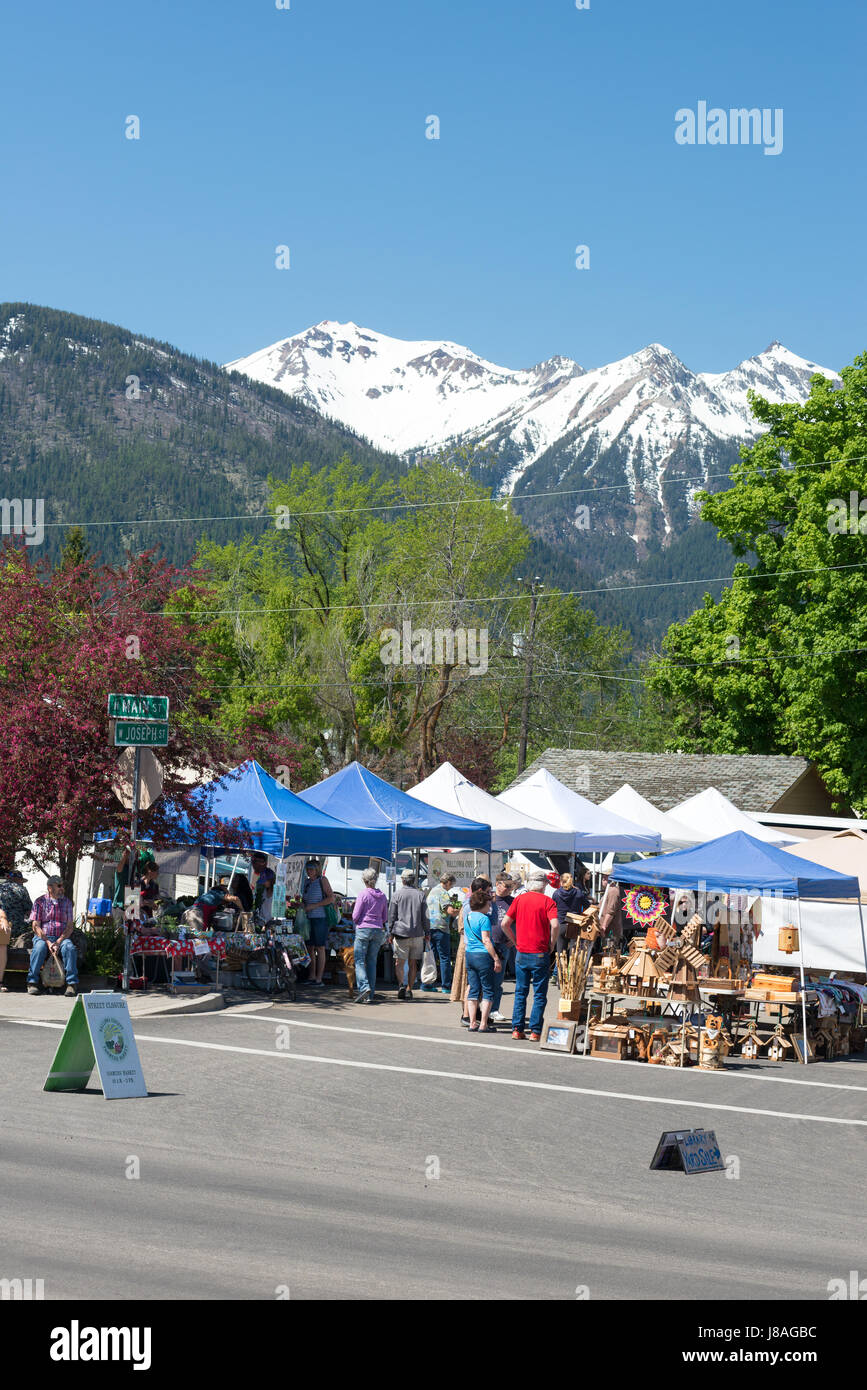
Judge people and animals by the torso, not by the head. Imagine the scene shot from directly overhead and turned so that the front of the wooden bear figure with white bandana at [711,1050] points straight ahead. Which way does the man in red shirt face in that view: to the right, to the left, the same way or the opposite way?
the opposite way

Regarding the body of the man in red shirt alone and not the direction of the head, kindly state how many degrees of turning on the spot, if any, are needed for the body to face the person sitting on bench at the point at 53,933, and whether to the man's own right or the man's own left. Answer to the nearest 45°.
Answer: approximately 90° to the man's own left

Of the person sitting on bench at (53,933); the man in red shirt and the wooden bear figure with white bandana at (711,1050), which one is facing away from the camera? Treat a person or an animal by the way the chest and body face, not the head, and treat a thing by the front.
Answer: the man in red shirt

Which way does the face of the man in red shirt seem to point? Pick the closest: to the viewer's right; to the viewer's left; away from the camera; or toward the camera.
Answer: away from the camera

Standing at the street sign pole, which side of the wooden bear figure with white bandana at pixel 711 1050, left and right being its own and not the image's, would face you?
right

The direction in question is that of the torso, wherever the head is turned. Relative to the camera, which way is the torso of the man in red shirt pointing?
away from the camera

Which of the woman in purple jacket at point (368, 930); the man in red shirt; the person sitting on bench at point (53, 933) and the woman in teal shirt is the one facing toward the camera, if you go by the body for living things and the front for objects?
the person sitting on bench

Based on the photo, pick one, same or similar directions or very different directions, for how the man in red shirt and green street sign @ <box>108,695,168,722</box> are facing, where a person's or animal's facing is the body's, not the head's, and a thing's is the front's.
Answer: very different directions
